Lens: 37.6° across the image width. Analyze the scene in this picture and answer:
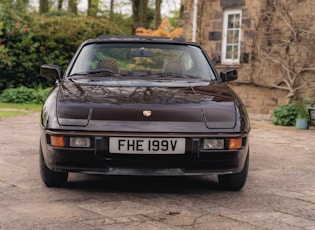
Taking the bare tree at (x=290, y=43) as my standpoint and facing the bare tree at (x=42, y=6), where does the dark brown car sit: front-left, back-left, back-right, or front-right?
back-left

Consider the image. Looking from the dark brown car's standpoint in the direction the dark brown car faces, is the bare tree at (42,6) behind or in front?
behind

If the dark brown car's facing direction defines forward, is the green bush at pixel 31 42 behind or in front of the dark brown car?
behind

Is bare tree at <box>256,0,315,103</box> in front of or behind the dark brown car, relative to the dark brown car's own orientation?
behind

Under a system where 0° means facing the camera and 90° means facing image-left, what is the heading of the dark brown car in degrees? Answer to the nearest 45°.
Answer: approximately 0°

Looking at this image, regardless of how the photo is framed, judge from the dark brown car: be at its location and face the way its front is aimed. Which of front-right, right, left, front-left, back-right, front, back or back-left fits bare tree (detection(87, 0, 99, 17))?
back

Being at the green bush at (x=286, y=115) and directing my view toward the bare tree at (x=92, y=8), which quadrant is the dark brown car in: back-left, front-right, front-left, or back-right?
back-left

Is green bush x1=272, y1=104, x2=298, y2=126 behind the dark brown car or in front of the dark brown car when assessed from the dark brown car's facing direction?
behind
